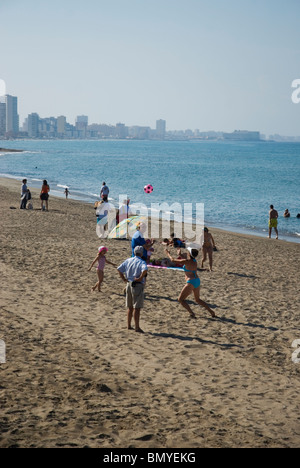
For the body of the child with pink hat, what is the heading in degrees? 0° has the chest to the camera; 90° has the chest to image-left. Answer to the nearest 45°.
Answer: approximately 315°

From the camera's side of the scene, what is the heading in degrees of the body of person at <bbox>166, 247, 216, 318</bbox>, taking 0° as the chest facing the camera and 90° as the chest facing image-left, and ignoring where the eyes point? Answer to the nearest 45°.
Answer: approximately 135°

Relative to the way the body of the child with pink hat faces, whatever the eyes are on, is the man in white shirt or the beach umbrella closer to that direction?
the man in white shirt

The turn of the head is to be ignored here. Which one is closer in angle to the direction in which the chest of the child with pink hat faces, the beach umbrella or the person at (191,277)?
the person

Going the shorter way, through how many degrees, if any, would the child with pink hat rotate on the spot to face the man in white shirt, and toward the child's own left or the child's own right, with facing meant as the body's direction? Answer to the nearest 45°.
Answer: approximately 45° to the child's own right

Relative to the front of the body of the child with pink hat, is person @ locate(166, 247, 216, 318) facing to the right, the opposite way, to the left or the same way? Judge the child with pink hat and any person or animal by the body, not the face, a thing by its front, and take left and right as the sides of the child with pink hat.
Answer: the opposite way

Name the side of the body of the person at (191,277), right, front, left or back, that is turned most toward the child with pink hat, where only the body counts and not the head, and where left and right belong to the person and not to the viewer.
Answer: front

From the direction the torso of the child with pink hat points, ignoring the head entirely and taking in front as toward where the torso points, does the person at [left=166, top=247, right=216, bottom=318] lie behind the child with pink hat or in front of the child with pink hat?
in front

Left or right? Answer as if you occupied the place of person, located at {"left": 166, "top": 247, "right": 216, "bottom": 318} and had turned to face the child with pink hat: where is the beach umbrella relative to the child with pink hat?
right
